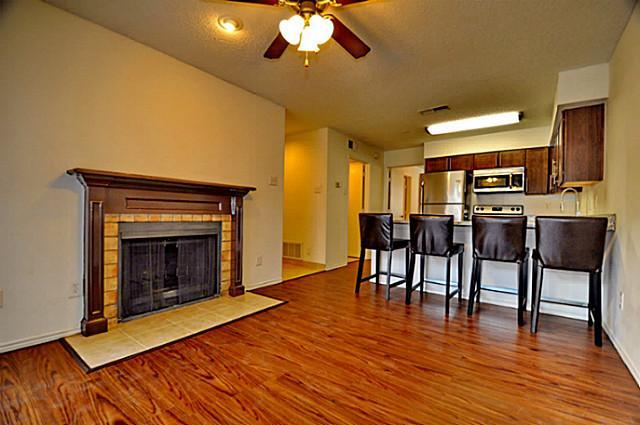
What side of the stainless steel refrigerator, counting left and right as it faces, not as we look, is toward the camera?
front

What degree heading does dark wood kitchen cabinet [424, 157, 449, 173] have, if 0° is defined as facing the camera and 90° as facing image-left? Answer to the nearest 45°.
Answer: approximately 0°

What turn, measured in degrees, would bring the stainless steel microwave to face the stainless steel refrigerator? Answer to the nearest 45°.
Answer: approximately 90° to its right

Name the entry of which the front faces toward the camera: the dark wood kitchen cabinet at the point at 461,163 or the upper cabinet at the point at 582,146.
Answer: the dark wood kitchen cabinet

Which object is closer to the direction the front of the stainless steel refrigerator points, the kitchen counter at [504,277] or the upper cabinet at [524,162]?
the kitchen counter

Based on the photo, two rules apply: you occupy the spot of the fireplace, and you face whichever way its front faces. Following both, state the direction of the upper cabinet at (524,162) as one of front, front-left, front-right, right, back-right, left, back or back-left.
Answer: front-left

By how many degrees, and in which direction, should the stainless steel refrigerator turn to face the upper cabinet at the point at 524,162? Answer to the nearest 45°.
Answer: approximately 90° to its left

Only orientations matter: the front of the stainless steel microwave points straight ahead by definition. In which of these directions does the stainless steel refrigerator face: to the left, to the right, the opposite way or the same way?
the same way

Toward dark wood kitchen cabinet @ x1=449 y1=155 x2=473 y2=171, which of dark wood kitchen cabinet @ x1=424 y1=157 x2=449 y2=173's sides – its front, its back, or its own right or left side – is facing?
left

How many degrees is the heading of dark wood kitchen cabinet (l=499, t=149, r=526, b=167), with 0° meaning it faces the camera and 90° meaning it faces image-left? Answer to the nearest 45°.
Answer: approximately 0°

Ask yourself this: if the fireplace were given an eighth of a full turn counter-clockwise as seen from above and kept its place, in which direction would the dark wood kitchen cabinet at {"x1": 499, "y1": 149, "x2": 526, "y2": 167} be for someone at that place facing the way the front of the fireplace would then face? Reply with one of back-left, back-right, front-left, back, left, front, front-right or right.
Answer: front

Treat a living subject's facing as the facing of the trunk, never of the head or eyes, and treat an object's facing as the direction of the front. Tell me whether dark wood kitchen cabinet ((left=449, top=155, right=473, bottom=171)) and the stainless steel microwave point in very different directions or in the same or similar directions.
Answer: same or similar directions

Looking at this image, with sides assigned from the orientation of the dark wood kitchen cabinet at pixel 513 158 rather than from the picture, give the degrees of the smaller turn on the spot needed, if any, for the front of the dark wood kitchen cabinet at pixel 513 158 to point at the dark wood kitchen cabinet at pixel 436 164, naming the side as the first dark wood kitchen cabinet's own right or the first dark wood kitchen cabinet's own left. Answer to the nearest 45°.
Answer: approximately 90° to the first dark wood kitchen cabinet's own right

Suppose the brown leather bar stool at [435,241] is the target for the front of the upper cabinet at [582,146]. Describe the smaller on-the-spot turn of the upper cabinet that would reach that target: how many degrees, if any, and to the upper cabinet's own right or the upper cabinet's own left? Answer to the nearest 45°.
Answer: approximately 45° to the upper cabinet's own left

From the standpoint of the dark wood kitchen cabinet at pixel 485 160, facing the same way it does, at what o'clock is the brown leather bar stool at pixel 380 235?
The brown leather bar stool is roughly at 1 o'clock from the dark wood kitchen cabinet.

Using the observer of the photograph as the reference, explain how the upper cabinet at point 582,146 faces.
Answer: facing to the left of the viewer

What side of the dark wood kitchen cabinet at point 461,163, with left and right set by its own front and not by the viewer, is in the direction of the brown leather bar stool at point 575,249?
front
